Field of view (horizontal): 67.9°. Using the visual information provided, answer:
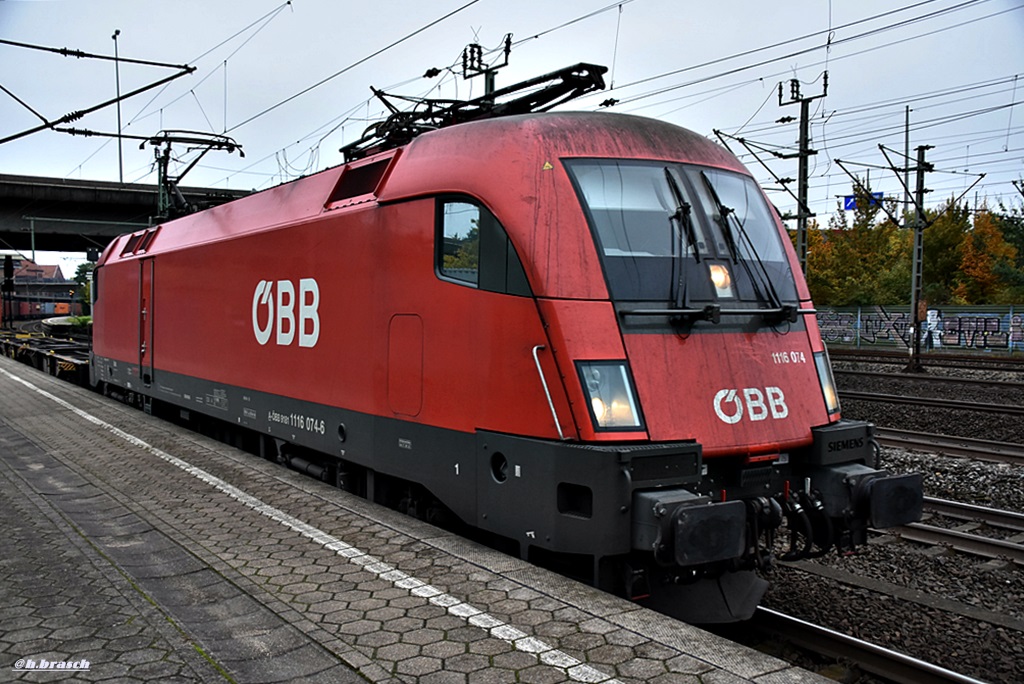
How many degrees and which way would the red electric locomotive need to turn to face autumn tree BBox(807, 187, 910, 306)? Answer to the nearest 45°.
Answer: approximately 90° to its left

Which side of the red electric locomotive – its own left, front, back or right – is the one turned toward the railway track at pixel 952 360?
left

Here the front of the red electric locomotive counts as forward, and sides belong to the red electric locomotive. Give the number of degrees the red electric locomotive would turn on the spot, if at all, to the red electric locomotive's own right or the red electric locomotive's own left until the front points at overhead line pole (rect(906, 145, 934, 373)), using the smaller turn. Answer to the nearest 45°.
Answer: approximately 90° to the red electric locomotive's own left

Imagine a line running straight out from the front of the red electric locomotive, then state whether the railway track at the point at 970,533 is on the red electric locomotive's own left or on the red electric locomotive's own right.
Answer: on the red electric locomotive's own left

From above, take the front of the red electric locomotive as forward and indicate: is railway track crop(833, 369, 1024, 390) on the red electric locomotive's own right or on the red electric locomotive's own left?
on the red electric locomotive's own left
